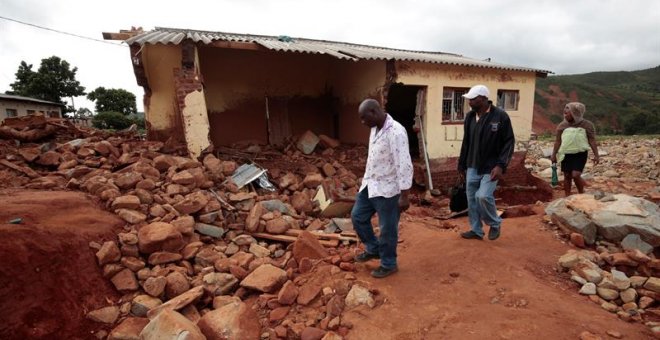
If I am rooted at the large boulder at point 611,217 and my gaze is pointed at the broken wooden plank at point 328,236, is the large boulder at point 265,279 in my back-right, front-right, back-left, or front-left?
front-left

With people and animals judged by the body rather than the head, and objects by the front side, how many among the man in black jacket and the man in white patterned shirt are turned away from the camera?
0

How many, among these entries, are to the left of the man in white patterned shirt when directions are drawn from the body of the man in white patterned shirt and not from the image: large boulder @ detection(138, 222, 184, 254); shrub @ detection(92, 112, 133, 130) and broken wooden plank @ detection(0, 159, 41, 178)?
0

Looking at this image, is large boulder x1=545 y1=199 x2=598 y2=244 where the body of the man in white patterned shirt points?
no

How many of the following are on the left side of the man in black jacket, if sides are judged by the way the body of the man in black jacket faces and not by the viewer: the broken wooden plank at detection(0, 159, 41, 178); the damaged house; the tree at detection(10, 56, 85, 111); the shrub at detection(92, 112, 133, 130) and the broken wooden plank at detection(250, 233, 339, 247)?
0

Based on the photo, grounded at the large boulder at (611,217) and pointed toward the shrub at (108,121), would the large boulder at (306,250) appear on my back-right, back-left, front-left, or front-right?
front-left

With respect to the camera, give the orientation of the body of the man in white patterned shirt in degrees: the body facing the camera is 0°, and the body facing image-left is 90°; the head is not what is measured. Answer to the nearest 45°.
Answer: approximately 45°

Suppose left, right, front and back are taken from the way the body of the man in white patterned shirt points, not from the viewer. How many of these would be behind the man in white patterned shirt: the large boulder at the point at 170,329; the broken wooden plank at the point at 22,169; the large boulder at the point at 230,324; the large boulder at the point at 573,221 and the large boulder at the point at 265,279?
1

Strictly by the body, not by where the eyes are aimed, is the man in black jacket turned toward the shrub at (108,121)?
no

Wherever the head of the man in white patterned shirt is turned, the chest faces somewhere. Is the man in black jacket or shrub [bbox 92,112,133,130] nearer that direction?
the shrub

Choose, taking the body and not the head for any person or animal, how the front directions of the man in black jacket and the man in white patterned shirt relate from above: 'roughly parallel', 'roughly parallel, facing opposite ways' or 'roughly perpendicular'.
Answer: roughly parallel

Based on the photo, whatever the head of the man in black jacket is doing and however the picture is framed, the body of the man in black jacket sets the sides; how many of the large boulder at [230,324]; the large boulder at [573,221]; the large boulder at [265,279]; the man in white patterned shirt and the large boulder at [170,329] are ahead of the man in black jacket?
4

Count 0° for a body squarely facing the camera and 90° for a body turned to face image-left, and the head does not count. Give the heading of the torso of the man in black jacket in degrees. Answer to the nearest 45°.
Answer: approximately 45°

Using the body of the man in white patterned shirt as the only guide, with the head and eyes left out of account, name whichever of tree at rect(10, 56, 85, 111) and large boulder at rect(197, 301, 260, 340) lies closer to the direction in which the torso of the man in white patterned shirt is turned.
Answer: the large boulder

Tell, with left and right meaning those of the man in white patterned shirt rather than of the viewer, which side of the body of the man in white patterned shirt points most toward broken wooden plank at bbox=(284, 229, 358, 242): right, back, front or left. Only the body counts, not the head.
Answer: right
